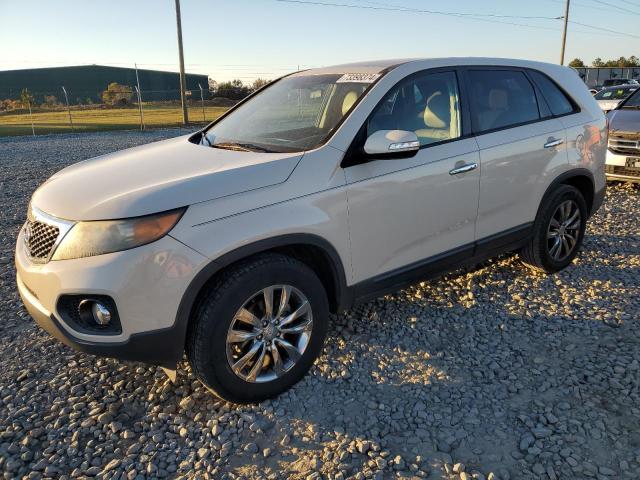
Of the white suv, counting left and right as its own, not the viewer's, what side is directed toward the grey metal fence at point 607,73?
back

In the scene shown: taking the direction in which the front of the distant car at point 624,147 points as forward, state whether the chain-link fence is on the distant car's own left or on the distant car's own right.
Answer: on the distant car's own right

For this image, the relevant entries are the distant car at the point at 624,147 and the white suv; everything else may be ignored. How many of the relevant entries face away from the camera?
0

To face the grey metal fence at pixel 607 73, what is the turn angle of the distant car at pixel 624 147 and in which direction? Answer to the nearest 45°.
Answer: approximately 135° to its right

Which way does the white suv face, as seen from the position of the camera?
facing the viewer and to the left of the viewer

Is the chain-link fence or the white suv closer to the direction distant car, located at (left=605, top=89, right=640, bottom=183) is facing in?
the white suv

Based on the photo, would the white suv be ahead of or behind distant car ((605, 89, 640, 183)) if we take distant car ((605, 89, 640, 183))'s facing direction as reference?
ahead

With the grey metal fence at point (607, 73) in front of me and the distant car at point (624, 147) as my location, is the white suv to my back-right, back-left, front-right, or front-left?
back-left
